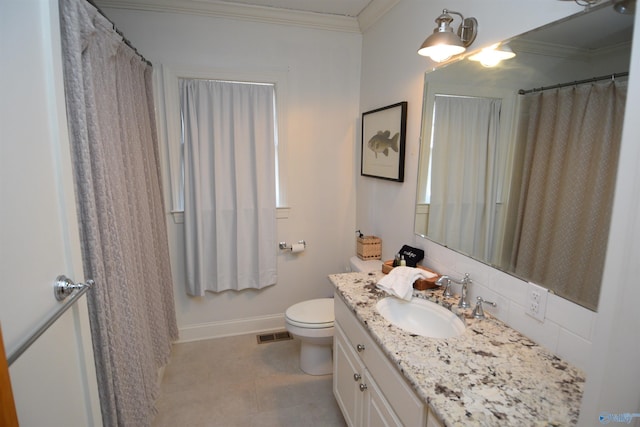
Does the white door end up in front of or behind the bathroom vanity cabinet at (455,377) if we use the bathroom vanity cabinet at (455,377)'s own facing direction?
in front

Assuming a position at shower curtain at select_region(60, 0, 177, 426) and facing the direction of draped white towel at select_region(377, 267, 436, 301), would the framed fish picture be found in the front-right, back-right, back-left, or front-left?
front-left

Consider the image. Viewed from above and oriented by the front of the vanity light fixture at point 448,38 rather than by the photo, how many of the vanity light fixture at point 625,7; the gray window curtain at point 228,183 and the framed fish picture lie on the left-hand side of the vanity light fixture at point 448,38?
1

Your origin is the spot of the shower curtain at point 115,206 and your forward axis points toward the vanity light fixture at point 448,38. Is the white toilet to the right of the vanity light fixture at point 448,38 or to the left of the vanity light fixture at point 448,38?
left

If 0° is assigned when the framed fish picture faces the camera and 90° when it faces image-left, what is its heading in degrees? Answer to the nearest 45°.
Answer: approximately 45°

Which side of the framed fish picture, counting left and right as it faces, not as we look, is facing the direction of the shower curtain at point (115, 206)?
front

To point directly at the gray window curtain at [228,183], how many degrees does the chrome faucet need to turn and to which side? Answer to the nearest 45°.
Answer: approximately 45° to its right

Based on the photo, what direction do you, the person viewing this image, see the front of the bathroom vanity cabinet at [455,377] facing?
facing the viewer and to the left of the viewer

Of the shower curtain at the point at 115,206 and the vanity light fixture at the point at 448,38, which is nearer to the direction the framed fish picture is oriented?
the shower curtain

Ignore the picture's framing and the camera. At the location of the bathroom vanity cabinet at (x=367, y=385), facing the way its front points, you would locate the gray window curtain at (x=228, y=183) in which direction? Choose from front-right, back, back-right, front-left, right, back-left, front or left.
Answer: right
